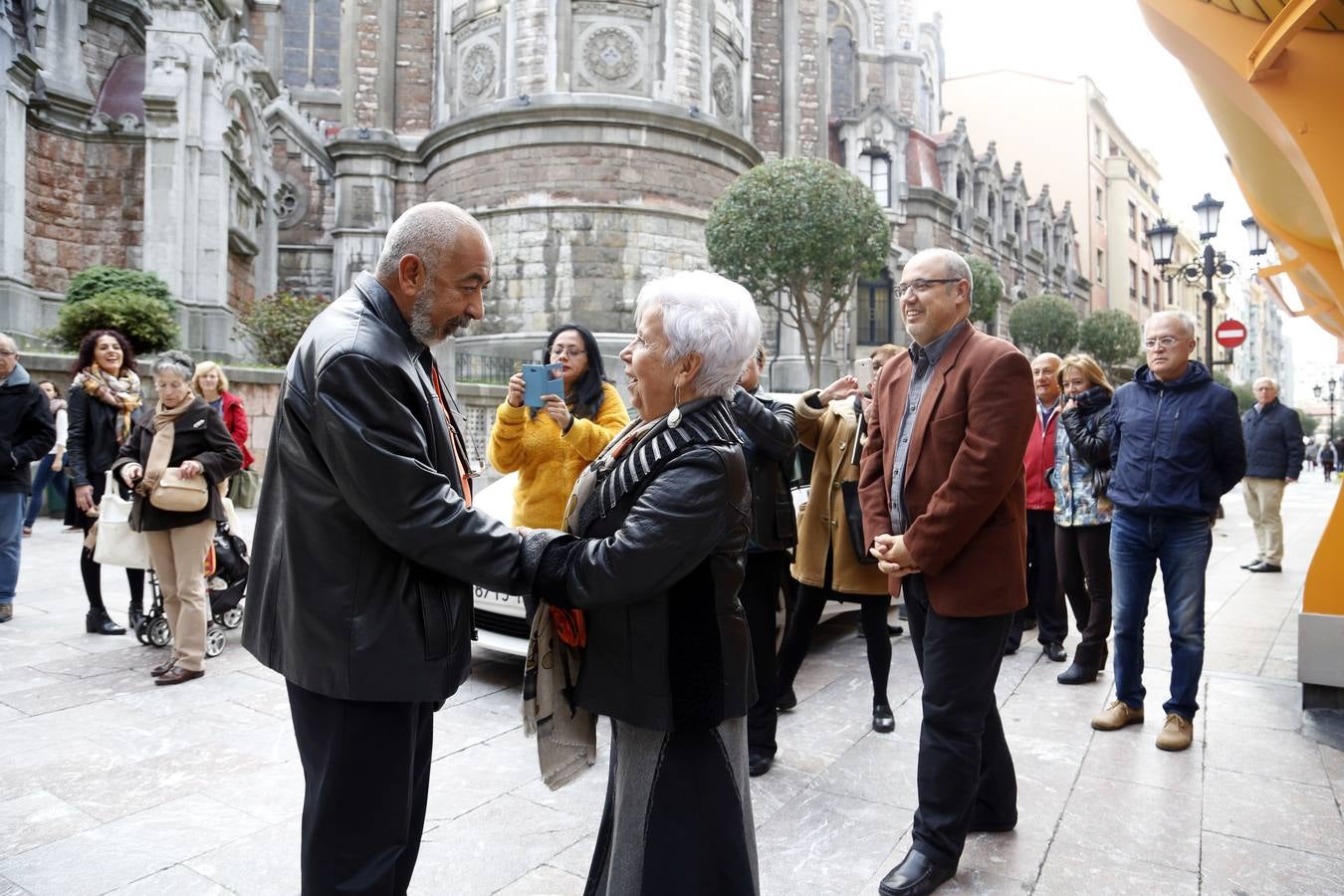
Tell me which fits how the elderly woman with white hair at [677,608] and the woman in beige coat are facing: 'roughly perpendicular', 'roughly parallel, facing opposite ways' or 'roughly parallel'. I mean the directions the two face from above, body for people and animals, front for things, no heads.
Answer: roughly perpendicular

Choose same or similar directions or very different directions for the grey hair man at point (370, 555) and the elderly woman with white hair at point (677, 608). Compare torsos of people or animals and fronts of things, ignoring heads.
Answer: very different directions

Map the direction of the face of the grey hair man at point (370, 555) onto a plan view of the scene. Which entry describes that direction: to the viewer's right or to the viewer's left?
to the viewer's right

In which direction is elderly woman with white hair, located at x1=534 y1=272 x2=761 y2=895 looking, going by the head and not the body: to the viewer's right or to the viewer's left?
to the viewer's left

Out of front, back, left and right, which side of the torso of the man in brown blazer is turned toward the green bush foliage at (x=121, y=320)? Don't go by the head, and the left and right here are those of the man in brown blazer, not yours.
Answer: right

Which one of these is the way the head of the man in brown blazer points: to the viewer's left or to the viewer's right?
to the viewer's left

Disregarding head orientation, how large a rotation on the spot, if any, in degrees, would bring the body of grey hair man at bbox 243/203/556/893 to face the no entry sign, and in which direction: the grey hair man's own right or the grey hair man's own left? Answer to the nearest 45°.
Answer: approximately 45° to the grey hair man's own left

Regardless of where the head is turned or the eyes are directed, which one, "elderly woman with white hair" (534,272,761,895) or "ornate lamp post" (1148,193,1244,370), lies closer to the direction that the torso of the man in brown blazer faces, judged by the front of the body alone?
the elderly woman with white hair

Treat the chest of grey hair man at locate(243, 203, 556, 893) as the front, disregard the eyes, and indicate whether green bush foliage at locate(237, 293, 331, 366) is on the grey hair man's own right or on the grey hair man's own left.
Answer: on the grey hair man's own left

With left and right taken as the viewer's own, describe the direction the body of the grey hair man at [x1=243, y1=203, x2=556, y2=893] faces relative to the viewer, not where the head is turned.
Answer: facing to the right of the viewer

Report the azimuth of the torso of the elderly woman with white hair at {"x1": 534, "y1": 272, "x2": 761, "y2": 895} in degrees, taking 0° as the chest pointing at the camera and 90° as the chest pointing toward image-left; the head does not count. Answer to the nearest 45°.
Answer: approximately 90°

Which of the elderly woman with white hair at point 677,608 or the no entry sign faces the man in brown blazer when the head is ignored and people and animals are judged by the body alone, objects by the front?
the no entry sign

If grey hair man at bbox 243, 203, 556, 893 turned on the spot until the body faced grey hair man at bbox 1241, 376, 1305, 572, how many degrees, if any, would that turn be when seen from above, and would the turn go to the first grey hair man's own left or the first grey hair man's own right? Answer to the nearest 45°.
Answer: approximately 45° to the first grey hair man's own left

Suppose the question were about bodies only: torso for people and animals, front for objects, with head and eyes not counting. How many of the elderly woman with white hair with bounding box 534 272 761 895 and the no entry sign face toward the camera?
1

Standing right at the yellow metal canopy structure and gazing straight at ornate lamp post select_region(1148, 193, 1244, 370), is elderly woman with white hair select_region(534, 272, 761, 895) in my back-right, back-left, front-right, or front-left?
back-left
